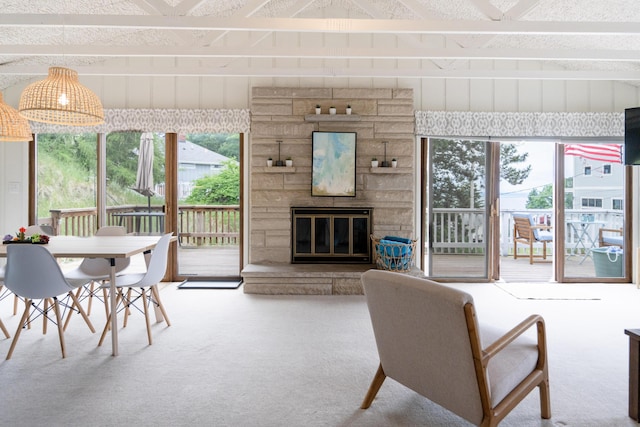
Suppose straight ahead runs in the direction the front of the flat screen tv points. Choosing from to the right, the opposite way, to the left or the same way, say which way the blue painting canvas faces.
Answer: to the left

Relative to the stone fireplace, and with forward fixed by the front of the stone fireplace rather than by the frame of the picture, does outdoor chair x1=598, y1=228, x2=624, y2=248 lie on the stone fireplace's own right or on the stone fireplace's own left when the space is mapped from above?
on the stone fireplace's own left

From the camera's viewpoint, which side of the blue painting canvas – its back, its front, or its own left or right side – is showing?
front

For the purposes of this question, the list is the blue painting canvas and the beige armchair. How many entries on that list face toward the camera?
1

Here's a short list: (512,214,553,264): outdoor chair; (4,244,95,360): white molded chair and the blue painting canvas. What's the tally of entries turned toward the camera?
1

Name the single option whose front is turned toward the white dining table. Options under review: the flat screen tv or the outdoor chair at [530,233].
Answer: the flat screen tv

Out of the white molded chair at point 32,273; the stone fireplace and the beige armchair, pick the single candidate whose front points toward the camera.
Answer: the stone fireplace

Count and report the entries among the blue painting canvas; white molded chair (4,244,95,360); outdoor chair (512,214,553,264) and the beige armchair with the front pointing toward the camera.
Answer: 1

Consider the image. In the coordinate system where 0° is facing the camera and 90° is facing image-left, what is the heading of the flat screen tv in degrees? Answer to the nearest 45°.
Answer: approximately 45°

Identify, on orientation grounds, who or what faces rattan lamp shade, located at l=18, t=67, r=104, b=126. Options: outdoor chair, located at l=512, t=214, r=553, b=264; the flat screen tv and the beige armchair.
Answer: the flat screen tv

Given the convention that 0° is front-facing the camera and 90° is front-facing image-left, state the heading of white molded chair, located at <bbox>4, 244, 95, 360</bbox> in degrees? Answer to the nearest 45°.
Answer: approximately 225°

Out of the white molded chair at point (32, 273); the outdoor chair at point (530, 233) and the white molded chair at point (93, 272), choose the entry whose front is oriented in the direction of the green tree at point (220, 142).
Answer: the white molded chair at point (32, 273)

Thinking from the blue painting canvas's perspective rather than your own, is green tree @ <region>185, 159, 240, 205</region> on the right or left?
on its right

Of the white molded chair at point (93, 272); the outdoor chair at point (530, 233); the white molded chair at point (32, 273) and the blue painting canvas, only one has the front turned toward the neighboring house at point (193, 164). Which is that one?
the white molded chair at point (32, 273)

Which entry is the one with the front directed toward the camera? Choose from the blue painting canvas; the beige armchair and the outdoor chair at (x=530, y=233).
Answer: the blue painting canvas

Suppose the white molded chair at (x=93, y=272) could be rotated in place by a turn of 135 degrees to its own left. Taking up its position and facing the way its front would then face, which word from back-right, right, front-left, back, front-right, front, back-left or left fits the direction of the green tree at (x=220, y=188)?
front-left

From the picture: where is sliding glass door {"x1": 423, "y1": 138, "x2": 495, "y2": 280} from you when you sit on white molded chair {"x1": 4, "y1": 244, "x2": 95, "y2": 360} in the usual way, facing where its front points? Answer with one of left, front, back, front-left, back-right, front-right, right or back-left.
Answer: front-right

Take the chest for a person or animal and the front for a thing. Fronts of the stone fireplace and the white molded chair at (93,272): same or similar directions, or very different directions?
same or similar directions
